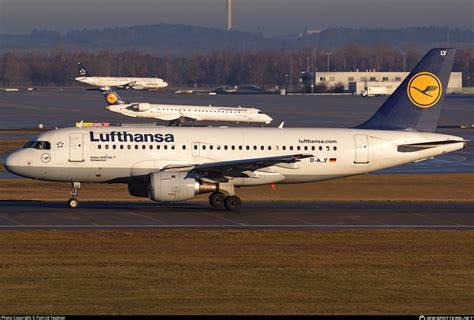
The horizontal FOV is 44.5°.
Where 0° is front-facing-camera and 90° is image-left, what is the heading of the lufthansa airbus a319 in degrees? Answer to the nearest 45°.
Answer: approximately 90°
